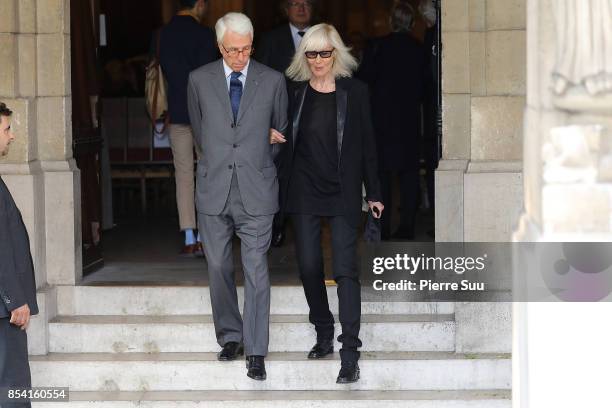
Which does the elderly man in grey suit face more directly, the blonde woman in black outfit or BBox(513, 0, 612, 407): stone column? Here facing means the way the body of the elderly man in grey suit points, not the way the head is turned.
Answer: the stone column

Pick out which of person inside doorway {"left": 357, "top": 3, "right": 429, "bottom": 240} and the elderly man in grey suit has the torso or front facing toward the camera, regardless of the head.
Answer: the elderly man in grey suit

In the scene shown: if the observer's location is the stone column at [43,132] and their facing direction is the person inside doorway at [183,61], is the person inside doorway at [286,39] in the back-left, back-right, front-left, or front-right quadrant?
front-right

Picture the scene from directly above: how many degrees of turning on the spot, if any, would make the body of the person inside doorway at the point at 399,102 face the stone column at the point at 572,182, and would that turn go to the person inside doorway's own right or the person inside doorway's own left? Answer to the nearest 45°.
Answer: approximately 180°

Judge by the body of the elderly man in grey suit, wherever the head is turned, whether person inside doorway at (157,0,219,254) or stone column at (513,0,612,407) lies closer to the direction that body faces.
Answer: the stone column

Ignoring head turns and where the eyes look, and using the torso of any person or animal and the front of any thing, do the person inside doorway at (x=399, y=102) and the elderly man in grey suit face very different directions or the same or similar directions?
very different directions

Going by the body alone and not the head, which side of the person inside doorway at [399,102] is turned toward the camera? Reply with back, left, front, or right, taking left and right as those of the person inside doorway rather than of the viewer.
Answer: back

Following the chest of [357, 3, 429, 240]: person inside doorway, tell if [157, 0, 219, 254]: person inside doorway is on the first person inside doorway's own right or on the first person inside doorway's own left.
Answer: on the first person inside doorway's own left

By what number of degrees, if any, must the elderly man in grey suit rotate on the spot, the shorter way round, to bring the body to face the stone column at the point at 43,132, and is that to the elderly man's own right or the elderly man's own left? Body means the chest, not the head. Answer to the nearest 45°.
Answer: approximately 135° to the elderly man's own right

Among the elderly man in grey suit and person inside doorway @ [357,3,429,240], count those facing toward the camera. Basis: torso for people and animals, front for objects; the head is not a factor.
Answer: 1

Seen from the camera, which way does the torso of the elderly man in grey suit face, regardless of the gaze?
toward the camera

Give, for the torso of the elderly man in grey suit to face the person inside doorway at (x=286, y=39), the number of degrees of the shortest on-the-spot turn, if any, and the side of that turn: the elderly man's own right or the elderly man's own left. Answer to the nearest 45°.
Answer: approximately 180°
